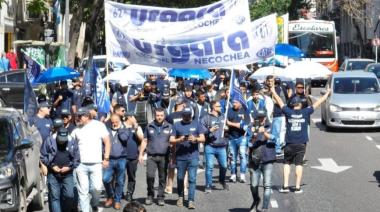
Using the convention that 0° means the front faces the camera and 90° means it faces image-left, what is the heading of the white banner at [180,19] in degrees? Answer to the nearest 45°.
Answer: approximately 0°

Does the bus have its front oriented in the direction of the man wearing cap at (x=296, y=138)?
yes

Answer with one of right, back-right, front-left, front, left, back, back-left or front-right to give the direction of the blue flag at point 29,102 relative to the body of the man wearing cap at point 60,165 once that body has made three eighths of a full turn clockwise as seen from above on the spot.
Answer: front-right

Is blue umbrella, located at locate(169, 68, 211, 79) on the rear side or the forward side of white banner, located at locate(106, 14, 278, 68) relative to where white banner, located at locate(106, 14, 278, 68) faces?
on the rear side

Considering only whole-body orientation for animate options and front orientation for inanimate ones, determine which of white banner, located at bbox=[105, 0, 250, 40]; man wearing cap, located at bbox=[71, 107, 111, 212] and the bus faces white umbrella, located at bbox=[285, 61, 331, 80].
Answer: the bus

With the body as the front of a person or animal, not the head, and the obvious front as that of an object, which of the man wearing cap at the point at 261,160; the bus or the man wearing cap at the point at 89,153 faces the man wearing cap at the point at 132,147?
the bus

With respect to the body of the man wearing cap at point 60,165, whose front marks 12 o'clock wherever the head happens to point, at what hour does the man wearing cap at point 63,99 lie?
the man wearing cap at point 63,99 is roughly at 6 o'clock from the man wearing cap at point 60,165.
